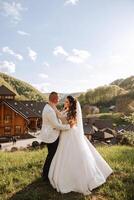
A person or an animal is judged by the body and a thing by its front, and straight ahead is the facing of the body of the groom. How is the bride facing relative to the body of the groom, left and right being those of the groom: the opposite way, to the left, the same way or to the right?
the opposite way

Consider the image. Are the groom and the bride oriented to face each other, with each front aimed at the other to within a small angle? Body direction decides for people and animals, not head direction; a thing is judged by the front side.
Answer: yes

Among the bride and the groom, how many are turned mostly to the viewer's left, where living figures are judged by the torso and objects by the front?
1

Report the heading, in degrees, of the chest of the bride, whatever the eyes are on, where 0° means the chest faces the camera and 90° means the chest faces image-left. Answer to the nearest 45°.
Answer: approximately 90°

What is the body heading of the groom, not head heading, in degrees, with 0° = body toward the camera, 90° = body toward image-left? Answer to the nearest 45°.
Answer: approximately 270°
